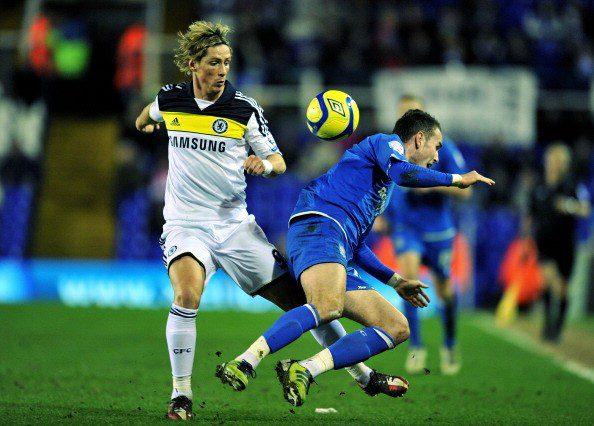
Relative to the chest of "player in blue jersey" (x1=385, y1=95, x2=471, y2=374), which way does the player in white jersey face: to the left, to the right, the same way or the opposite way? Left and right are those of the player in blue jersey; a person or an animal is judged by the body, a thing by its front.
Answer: the same way

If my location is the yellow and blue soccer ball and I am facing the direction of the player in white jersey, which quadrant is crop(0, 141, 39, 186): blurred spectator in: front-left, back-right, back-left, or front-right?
front-right

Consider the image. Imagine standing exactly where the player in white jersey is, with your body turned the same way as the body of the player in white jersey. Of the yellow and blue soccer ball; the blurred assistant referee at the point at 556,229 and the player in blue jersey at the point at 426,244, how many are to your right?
0

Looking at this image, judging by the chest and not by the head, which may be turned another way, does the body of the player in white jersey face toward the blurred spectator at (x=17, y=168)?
no

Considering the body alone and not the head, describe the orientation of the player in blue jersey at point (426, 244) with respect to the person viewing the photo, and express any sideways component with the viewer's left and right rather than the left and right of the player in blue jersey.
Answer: facing the viewer

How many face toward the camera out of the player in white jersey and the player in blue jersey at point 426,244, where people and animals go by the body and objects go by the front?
2

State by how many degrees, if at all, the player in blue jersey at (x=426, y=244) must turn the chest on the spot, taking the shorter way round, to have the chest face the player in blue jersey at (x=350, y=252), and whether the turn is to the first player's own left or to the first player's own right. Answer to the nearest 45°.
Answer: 0° — they already face them

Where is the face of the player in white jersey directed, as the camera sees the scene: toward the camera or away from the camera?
toward the camera

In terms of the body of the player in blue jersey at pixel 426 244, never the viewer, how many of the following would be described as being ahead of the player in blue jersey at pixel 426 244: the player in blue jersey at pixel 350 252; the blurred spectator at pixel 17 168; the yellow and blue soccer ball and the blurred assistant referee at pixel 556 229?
2

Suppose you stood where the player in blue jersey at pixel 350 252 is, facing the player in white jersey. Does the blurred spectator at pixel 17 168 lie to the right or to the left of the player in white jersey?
right

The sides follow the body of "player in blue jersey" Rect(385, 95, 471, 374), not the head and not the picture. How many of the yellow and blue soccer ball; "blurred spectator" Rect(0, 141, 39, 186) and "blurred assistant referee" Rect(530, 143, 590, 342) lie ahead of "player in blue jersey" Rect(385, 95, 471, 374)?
1

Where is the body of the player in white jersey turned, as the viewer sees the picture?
toward the camera

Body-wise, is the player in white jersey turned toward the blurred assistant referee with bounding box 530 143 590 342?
no

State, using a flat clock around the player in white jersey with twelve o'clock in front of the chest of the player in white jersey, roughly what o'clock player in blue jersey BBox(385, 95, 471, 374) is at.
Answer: The player in blue jersey is roughly at 7 o'clock from the player in white jersey.

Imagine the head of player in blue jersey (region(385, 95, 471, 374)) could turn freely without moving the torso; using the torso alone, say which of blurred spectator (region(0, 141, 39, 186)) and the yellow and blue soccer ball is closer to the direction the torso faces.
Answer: the yellow and blue soccer ball

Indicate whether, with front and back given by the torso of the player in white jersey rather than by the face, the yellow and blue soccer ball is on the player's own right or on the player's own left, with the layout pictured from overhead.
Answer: on the player's own left

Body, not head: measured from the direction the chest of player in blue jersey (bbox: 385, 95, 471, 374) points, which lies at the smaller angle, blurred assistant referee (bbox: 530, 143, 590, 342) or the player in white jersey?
the player in white jersey

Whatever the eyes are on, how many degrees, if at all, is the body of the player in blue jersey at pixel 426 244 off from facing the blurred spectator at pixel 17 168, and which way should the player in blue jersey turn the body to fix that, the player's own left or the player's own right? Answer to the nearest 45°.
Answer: approximately 135° to the player's own right
